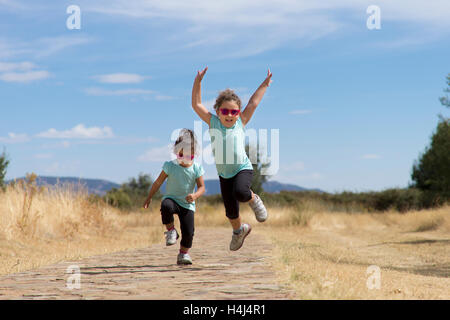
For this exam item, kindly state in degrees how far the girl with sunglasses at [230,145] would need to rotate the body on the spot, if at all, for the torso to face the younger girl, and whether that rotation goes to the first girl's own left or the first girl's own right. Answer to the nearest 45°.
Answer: approximately 135° to the first girl's own right

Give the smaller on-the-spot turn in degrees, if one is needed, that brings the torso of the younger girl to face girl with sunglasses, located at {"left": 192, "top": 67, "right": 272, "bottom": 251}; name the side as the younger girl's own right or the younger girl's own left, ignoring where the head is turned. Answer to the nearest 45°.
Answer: approximately 45° to the younger girl's own left

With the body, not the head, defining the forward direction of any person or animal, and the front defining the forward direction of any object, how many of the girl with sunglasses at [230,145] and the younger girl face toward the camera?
2

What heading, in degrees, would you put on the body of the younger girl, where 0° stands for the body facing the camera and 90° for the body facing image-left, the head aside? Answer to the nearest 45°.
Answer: approximately 0°
